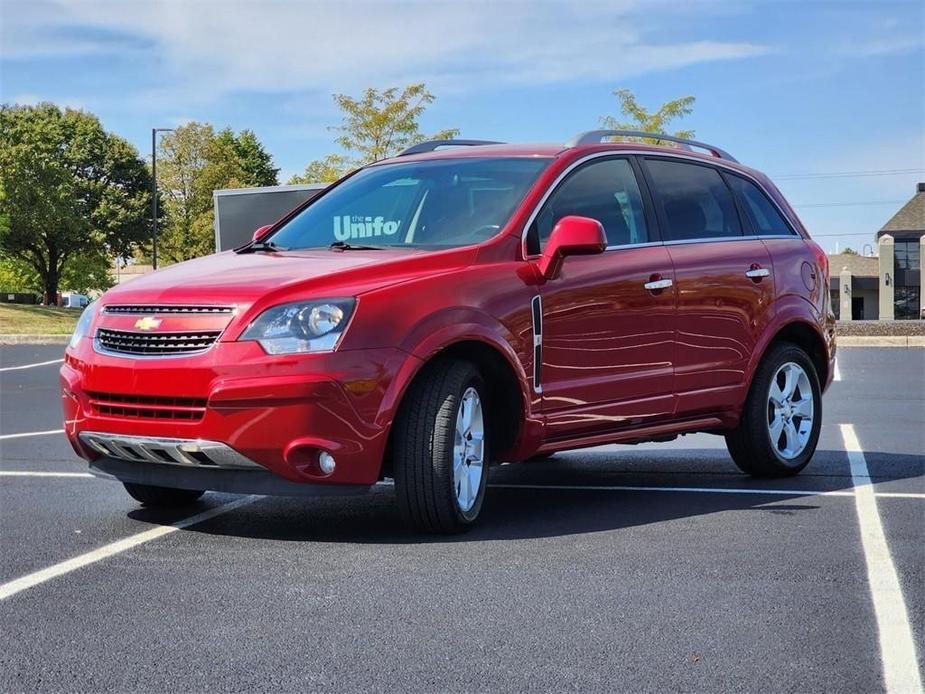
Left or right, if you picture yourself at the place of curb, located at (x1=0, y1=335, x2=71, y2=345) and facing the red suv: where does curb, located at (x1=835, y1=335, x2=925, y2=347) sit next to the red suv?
left

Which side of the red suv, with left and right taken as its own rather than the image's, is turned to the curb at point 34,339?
right

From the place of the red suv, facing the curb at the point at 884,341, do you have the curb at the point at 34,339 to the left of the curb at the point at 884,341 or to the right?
left

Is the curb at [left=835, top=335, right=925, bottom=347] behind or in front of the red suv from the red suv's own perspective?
behind

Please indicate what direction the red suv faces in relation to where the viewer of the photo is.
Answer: facing the viewer and to the left of the viewer
